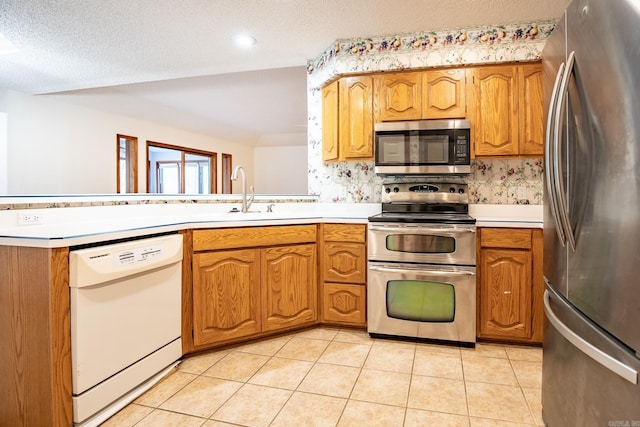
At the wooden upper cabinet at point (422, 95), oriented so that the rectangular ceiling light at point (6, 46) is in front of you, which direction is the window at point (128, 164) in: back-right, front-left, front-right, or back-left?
front-right

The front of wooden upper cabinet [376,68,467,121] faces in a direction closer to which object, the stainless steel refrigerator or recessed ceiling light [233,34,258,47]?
the stainless steel refrigerator

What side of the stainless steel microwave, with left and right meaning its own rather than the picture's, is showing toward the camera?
front

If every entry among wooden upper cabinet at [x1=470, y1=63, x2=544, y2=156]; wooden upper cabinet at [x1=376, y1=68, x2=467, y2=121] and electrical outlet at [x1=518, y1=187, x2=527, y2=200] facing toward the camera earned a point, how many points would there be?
3

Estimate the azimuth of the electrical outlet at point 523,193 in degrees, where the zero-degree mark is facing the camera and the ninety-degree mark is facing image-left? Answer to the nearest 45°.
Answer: approximately 0°

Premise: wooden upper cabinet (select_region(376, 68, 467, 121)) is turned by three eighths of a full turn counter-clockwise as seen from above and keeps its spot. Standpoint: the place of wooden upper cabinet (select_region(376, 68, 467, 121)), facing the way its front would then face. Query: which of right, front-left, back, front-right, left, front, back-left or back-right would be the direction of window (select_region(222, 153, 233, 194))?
left

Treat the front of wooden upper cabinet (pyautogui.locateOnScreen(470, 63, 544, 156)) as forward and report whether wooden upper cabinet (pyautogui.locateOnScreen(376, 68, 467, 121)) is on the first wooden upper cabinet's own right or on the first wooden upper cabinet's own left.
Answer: on the first wooden upper cabinet's own right

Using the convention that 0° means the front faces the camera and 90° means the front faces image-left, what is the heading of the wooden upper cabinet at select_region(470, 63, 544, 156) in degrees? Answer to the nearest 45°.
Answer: approximately 0°

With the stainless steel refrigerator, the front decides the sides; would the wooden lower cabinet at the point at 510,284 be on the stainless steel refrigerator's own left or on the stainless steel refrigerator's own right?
on the stainless steel refrigerator's own right

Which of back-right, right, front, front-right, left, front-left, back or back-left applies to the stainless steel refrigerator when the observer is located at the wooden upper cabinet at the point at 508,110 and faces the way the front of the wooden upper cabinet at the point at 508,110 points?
front

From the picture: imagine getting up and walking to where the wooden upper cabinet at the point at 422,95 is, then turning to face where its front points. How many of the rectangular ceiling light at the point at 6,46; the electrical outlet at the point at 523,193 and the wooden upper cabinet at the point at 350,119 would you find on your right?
2

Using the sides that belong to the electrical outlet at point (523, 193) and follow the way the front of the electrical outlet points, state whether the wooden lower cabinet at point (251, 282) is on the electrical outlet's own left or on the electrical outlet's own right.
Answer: on the electrical outlet's own right

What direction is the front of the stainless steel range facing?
toward the camera

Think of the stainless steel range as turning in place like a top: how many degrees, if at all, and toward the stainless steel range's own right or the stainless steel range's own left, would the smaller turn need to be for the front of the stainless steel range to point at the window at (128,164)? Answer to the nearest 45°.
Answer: approximately 135° to the stainless steel range's own right

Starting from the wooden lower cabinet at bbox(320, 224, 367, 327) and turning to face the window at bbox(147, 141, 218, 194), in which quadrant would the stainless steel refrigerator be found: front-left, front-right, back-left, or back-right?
back-left

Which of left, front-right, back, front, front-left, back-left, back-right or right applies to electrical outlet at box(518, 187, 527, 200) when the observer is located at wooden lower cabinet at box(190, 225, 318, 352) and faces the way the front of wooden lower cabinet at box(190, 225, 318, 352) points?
front-left
